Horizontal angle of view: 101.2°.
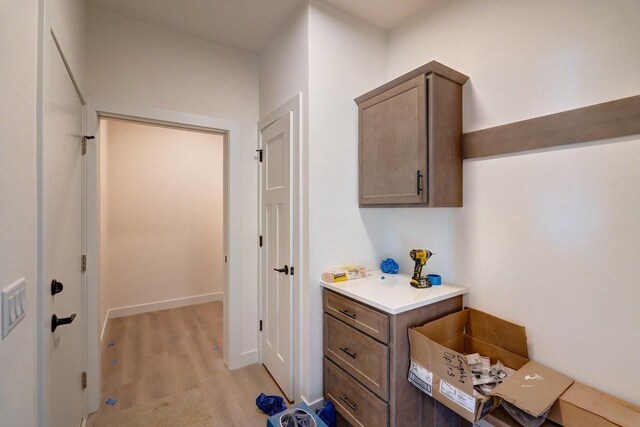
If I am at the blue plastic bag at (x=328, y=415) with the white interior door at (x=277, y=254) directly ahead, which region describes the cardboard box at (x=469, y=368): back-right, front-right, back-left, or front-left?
back-right

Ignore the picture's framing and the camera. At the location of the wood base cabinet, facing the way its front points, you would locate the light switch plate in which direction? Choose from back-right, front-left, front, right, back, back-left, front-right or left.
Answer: front

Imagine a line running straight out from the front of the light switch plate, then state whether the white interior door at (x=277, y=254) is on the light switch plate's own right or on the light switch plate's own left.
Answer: on the light switch plate's own left

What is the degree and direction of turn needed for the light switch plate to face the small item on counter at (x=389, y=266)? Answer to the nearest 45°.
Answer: approximately 45° to its left

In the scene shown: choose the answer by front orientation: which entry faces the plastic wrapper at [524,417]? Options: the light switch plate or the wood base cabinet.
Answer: the light switch plate

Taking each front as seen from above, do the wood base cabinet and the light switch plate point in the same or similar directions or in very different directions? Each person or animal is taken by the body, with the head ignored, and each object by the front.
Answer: very different directions

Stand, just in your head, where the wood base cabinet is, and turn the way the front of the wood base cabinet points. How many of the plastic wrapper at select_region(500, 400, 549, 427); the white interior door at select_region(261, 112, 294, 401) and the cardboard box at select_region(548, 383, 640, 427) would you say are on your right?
1

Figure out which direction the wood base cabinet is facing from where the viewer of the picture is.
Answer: facing the viewer and to the left of the viewer

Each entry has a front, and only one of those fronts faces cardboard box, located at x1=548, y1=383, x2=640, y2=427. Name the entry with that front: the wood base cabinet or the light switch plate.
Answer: the light switch plate

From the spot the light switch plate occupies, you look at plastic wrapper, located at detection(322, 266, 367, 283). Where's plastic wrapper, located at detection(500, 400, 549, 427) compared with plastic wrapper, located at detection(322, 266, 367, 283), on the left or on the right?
right

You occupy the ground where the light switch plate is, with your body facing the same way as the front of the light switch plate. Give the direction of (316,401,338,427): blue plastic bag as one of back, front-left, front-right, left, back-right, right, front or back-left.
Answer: front-left

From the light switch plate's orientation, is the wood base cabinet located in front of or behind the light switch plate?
in front

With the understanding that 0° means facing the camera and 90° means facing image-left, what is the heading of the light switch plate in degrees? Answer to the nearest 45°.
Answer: approximately 315°

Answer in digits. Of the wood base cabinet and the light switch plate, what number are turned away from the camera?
0
